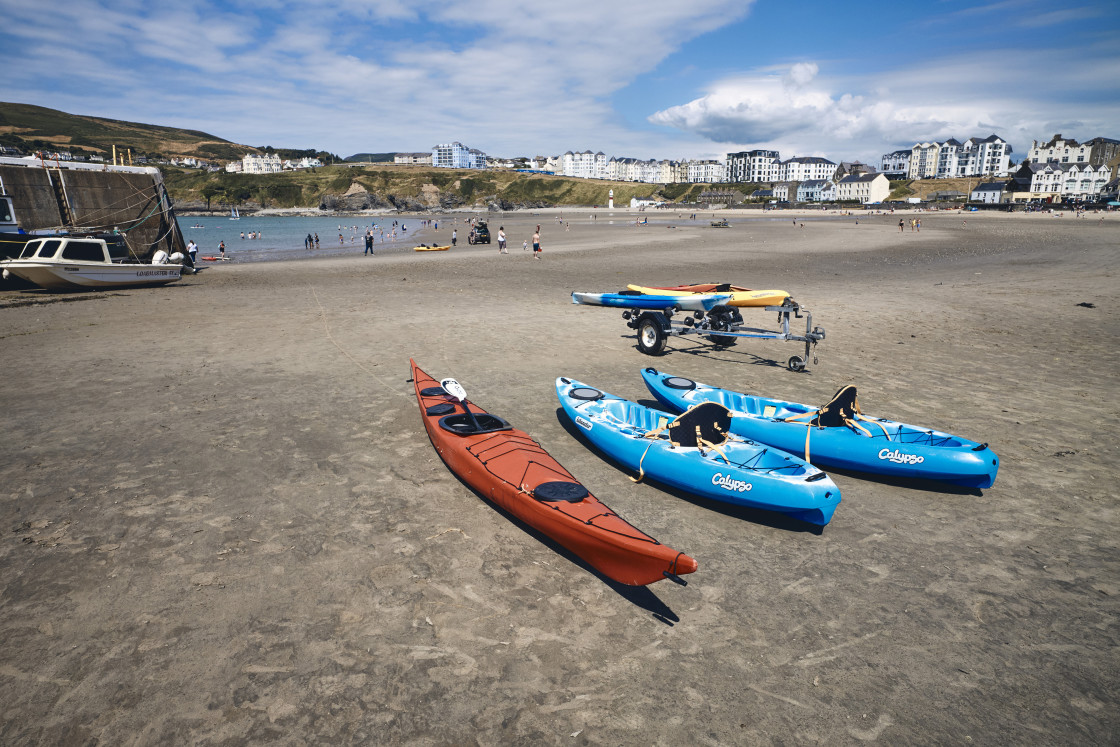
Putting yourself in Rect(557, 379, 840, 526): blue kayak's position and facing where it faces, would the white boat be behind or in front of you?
in front

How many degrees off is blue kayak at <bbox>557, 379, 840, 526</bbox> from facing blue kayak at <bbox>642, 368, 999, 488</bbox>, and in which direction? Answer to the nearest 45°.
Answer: approximately 90° to its right

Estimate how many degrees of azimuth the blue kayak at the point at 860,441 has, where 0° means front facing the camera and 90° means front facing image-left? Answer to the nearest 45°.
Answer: approximately 135°

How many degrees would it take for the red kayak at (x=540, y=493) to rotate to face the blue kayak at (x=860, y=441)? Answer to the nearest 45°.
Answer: approximately 45° to its left

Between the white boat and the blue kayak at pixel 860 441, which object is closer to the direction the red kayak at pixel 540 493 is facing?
the blue kayak

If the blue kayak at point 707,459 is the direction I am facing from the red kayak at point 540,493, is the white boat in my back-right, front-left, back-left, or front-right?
back-left

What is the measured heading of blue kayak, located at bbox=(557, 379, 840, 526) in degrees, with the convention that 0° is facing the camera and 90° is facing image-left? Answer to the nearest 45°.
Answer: approximately 135°

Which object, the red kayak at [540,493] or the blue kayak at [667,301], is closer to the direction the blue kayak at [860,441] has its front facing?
the blue kayak
